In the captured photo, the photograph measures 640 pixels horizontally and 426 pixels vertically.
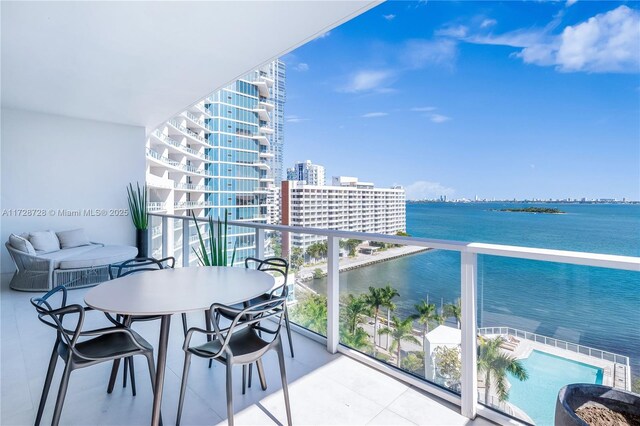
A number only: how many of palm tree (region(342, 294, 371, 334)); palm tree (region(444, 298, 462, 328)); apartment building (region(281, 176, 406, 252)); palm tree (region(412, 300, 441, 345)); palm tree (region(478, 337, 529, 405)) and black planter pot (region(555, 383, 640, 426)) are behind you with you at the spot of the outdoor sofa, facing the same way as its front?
0

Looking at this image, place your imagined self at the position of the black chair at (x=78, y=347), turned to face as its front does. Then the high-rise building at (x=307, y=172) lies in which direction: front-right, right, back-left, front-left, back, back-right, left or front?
front

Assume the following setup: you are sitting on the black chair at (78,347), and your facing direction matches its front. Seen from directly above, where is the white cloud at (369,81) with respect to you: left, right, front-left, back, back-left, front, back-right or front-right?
front

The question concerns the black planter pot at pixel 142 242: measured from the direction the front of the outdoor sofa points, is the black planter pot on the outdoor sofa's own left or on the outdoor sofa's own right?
on the outdoor sofa's own left

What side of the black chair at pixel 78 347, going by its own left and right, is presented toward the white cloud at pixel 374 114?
front

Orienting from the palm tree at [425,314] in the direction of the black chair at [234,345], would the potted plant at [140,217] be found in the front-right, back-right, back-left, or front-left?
front-right

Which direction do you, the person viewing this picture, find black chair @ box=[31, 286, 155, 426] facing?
facing away from the viewer and to the right of the viewer

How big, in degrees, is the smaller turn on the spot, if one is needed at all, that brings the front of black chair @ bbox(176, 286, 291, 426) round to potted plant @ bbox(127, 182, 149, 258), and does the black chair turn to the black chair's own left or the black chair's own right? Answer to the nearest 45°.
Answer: approximately 45° to the black chair's own right

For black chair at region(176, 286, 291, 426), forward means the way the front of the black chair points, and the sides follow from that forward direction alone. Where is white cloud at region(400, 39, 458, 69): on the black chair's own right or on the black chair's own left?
on the black chair's own right

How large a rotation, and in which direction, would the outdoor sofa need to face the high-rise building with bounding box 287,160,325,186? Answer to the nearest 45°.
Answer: approximately 90° to its left

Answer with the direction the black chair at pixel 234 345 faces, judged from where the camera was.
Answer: facing away from the viewer and to the left of the viewer

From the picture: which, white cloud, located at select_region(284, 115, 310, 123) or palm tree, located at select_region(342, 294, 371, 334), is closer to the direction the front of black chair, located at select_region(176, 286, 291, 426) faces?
the white cloud

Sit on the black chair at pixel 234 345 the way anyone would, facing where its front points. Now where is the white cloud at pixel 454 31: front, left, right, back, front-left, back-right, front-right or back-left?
right

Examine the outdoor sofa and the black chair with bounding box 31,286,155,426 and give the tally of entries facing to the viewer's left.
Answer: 0

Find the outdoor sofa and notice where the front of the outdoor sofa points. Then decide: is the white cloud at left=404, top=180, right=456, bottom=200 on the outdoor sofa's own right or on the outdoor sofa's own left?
on the outdoor sofa's own left

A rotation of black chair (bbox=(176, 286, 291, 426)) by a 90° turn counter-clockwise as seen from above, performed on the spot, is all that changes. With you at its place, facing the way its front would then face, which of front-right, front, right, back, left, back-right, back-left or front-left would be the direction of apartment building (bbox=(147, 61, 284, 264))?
back-right

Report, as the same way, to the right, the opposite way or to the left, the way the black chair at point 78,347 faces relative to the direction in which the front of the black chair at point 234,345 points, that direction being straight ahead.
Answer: to the right

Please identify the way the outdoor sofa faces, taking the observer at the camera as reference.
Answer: facing the viewer and to the right of the viewer
